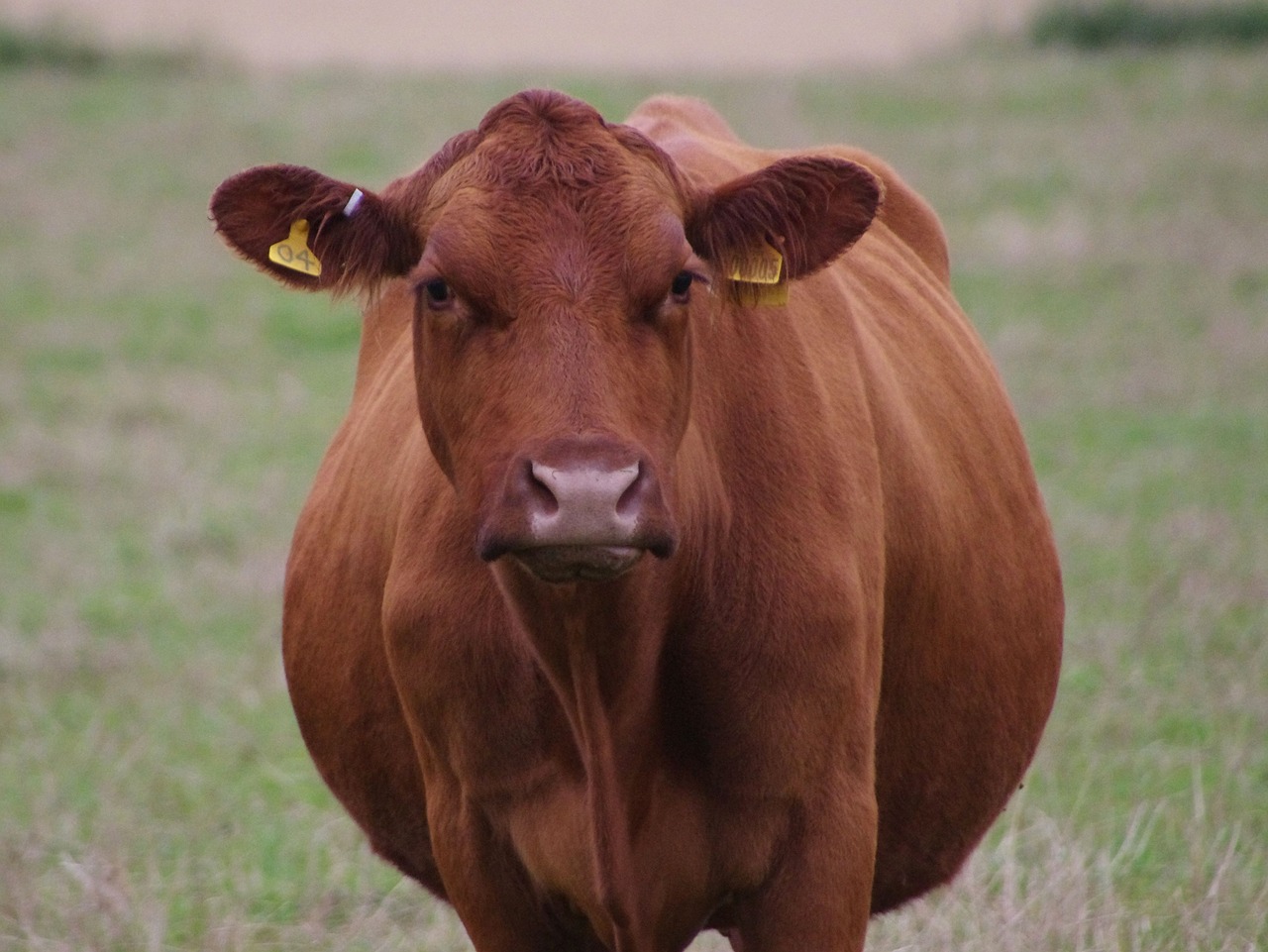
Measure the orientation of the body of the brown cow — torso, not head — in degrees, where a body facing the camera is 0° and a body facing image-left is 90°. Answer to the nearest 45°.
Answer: approximately 0°
